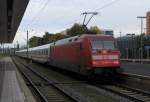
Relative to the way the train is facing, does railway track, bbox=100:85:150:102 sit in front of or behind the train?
in front

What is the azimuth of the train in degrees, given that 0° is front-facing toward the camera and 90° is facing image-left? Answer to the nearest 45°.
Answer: approximately 315°
